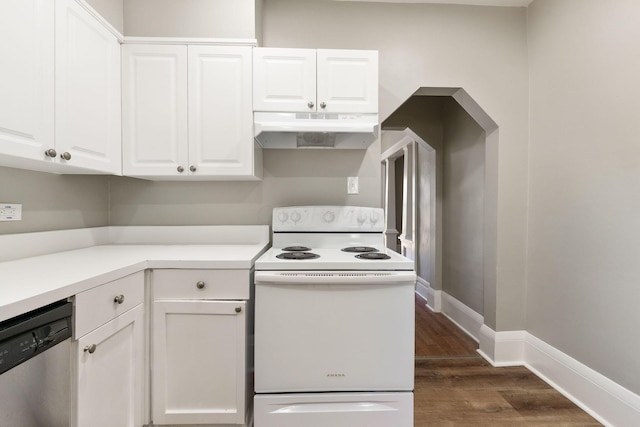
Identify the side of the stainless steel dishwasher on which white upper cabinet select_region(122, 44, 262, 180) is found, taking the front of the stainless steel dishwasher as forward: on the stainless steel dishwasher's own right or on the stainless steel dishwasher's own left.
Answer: on the stainless steel dishwasher's own left

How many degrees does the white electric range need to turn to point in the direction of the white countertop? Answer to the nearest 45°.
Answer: approximately 90° to its right

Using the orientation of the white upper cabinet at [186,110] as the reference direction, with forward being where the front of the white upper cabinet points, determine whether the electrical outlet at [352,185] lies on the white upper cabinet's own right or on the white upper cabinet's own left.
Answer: on the white upper cabinet's own left

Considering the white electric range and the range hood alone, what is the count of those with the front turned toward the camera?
2
